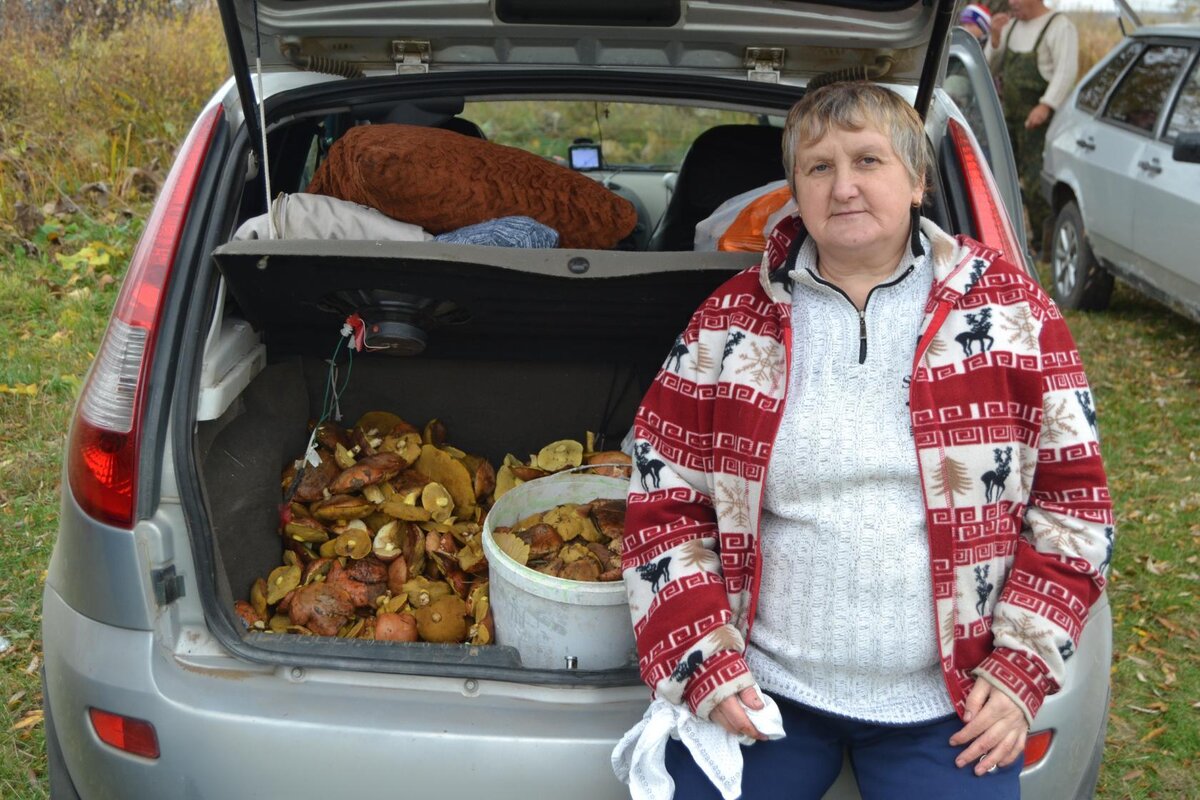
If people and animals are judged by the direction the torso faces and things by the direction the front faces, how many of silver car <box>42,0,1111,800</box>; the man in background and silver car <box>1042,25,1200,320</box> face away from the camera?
1

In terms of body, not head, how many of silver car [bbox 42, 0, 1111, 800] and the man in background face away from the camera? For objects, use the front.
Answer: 1

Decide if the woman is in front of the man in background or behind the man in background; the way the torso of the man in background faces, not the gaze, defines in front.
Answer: in front

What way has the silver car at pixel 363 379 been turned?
away from the camera

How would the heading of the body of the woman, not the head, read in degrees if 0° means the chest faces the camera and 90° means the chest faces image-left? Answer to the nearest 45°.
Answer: approximately 0°

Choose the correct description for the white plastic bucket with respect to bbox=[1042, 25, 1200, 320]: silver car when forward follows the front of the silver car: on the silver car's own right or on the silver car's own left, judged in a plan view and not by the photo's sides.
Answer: on the silver car's own right

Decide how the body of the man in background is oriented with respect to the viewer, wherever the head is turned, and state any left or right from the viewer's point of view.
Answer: facing the viewer and to the left of the viewer

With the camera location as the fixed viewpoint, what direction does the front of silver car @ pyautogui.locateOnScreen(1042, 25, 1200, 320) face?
facing the viewer and to the right of the viewer

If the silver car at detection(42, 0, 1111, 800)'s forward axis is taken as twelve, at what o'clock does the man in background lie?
The man in background is roughly at 1 o'clock from the silver car.

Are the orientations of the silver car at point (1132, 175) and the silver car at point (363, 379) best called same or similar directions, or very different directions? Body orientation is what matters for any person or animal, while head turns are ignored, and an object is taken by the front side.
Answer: very different directions

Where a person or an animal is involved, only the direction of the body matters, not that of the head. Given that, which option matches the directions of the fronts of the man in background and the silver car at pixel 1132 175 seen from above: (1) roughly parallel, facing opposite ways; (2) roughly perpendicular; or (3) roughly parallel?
roughly perpendicular
